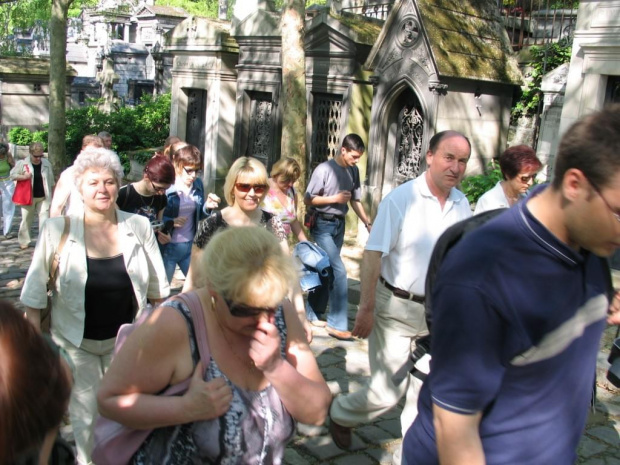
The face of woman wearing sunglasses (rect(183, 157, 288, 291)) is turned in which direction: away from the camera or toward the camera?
toward the camera

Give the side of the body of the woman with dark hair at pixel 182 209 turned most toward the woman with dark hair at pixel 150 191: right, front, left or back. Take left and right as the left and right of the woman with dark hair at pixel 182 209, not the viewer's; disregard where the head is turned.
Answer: right

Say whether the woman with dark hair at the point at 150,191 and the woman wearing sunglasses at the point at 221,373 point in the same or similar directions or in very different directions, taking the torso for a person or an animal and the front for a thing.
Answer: same or similar directions

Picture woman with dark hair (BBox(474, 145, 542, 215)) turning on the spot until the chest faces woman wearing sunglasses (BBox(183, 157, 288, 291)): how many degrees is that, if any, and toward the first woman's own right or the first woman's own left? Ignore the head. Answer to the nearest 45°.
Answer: approximately 90° to the first woman's own right

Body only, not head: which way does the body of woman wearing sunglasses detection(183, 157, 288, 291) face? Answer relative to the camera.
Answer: toward the camera

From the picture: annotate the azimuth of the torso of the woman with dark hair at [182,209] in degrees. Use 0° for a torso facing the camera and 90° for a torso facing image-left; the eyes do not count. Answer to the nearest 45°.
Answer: approximately 315°

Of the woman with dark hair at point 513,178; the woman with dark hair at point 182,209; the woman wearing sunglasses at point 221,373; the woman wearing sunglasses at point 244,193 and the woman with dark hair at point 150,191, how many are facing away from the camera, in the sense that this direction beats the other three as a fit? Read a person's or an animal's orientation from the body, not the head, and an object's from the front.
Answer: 0

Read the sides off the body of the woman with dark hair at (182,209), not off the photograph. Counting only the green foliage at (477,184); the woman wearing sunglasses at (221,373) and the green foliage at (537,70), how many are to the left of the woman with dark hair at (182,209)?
2

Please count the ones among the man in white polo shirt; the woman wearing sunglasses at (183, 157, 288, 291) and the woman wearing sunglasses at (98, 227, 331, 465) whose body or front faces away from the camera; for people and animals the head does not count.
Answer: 0

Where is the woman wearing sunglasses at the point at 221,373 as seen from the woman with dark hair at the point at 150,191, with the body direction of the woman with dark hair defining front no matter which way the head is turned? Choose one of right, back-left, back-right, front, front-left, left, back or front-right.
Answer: front-right

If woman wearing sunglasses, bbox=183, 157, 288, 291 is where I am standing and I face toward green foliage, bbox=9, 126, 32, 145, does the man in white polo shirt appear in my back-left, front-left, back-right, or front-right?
back-right

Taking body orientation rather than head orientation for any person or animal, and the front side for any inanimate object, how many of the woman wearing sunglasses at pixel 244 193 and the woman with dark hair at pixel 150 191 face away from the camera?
0

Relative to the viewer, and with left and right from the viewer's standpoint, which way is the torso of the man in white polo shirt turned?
facing the viewer and to the right of the viewer
